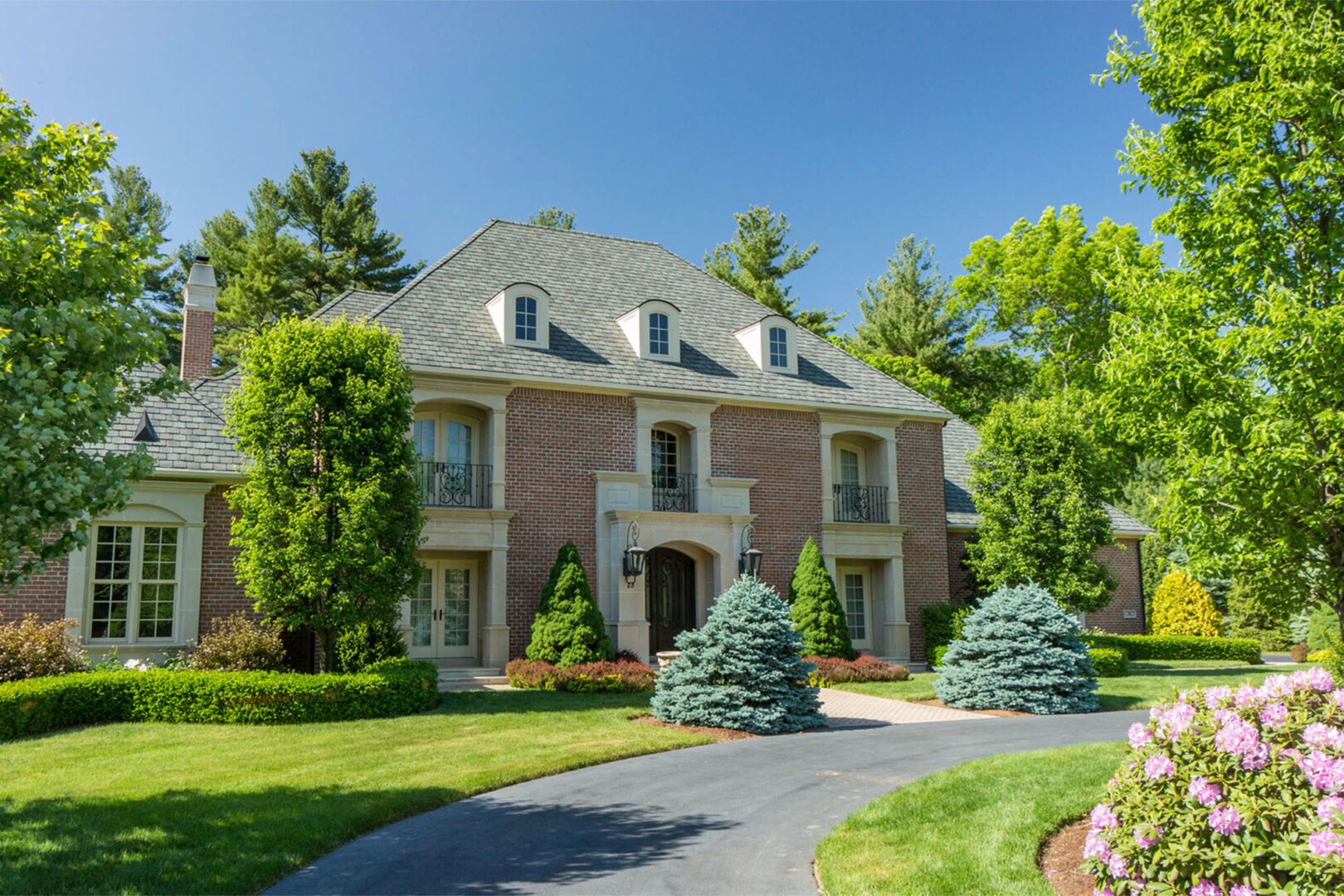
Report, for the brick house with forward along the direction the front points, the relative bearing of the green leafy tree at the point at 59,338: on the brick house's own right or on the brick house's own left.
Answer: on the brick house's own right

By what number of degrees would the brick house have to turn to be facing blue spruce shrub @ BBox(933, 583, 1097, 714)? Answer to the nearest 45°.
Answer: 0° — it already faces it

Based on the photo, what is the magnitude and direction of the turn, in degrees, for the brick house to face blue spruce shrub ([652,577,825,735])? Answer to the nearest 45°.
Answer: approximately 45° to its right

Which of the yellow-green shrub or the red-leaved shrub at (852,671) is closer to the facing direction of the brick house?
the red-leaved shrub

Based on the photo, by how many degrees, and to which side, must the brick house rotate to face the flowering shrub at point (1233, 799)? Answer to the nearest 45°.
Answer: approximately 45° to its right

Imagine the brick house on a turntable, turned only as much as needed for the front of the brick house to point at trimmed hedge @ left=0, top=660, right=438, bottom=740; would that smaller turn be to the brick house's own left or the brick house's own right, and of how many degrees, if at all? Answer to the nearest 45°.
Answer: approximately 90° to the brick house's own right

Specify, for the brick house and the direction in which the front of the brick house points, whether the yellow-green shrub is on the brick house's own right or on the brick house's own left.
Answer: on the brick house's own left

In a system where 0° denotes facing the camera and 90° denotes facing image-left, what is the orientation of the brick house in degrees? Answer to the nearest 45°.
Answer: approximately 315°

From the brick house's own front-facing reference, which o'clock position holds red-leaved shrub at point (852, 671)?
The red-leaved shrub is roughly at 11 o'clock from the brick house.

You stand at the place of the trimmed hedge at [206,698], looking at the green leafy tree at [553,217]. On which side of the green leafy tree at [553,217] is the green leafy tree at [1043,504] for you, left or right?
right

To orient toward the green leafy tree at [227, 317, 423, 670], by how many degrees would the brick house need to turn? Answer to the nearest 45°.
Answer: approximately 90° to its right

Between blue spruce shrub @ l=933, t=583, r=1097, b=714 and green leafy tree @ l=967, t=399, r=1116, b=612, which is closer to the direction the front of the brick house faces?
the blue spruce shrub
